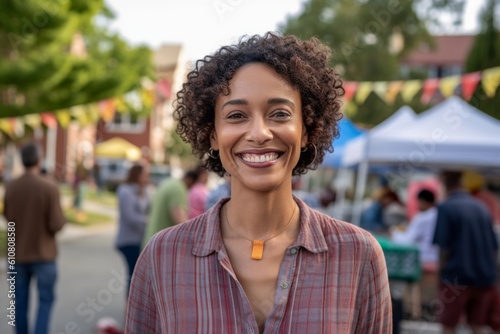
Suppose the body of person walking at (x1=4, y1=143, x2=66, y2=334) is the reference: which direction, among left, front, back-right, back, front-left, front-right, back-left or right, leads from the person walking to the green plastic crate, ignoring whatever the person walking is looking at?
right

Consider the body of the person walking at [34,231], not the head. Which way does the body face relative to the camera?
away from the camera

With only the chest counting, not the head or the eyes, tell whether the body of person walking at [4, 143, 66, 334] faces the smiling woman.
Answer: no

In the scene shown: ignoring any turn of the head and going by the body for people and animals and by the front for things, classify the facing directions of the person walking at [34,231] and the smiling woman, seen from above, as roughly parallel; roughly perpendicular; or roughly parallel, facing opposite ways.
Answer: roughly parallel, facing opposite ways

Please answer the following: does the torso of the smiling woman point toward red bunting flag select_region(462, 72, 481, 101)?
no

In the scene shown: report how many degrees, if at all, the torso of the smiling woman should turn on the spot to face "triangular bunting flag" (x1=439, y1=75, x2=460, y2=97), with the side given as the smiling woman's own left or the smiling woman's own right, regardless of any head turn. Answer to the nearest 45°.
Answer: approximately 180°

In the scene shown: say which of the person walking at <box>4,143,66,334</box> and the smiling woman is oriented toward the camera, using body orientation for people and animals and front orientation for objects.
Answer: the smiling woman

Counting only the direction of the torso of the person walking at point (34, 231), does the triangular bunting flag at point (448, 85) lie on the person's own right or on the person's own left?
on the person's own right

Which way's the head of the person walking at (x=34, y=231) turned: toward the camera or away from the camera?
away from the camera

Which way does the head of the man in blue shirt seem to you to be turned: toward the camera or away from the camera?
away from the camera

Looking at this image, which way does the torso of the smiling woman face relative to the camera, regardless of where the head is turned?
toward the camera

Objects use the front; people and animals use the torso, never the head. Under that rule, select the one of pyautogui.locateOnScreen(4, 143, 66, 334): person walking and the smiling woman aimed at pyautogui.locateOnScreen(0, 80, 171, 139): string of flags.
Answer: the person walking

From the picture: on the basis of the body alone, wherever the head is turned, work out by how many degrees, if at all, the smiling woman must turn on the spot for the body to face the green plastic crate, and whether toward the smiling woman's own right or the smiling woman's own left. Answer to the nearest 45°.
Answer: approximately 180°

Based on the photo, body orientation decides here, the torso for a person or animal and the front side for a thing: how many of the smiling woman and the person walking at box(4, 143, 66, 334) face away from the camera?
1

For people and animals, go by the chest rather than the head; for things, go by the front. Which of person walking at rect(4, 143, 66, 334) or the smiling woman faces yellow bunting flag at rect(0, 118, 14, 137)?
the person walking

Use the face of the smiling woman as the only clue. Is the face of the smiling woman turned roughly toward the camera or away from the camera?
toward the camera
